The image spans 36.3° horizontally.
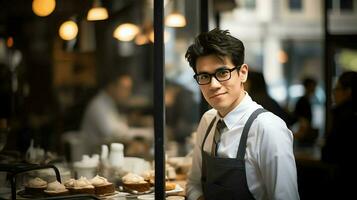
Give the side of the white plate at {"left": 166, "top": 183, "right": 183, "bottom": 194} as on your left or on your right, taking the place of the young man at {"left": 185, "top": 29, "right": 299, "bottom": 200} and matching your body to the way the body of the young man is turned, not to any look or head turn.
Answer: on your right

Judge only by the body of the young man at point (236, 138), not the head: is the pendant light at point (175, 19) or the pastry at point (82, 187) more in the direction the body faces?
the pastry

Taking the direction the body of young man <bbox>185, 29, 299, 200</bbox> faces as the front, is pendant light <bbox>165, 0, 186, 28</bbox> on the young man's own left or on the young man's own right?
on the young man's own right

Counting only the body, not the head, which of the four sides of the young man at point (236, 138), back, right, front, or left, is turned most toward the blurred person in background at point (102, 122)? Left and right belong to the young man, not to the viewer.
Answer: right

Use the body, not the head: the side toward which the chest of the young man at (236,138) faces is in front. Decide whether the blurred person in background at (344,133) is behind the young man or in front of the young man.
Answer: behind

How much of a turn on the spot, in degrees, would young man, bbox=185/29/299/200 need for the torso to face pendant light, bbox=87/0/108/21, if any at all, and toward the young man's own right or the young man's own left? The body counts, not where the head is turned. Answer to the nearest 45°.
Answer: approximately 90° to the young man's own right

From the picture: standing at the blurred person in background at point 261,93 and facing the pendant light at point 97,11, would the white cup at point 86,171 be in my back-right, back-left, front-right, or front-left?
front-left

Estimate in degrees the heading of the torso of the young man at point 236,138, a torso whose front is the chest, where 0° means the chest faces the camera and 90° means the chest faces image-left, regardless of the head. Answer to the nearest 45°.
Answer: approximately 45°
